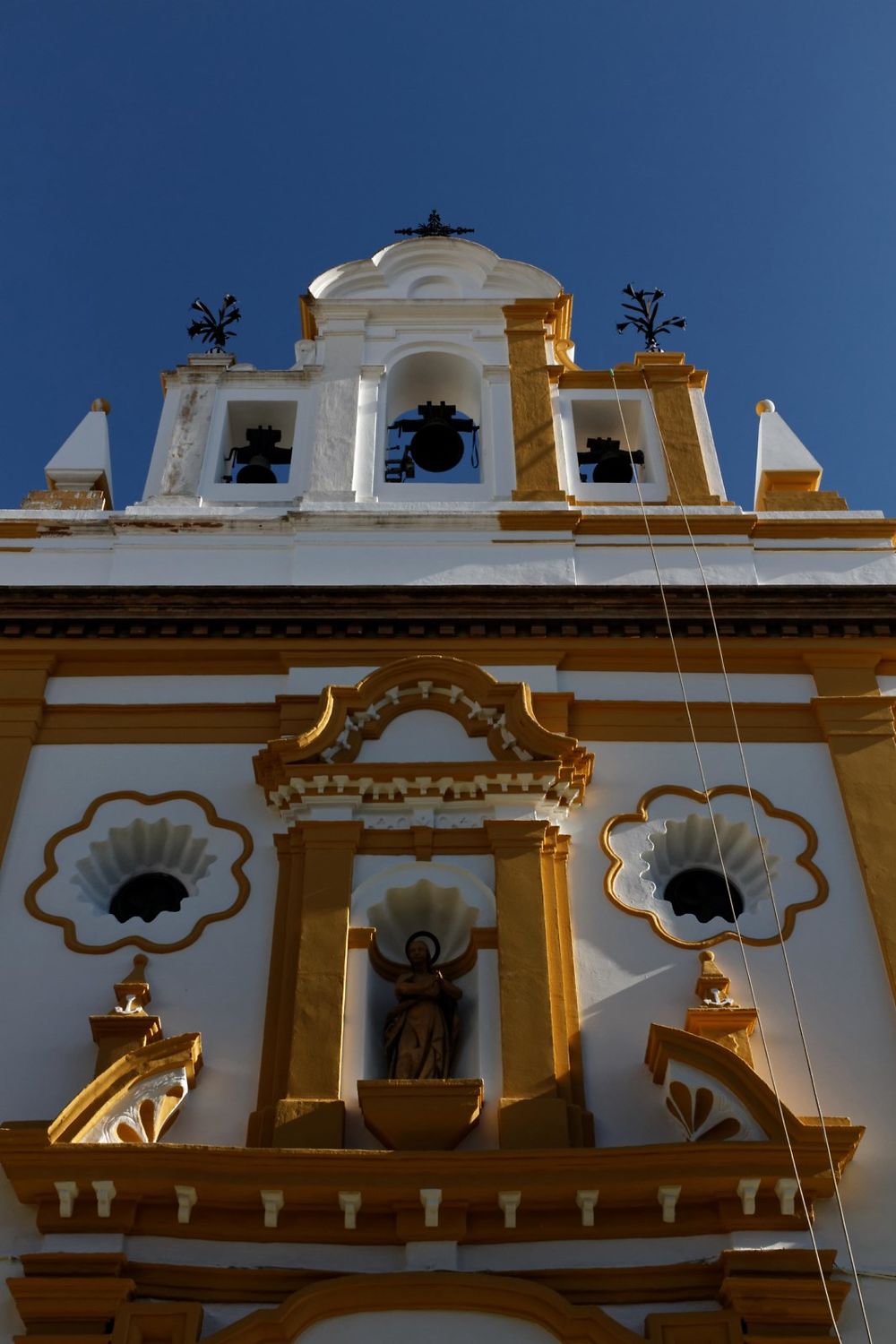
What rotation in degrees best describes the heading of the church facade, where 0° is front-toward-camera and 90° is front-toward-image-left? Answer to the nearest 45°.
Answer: approximately 0°
